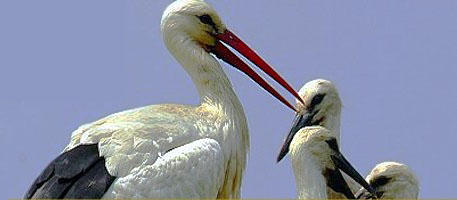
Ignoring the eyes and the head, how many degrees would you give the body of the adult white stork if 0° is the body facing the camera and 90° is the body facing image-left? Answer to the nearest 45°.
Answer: approximately 270°
